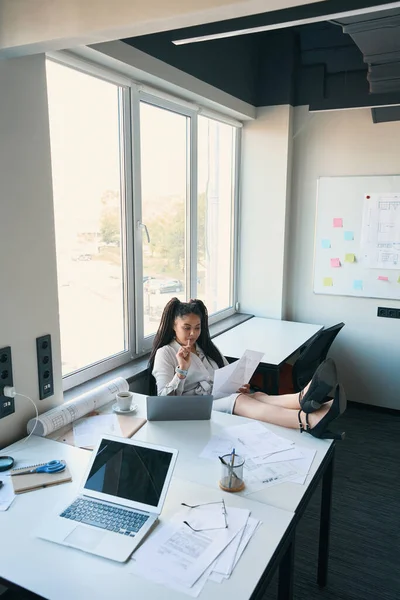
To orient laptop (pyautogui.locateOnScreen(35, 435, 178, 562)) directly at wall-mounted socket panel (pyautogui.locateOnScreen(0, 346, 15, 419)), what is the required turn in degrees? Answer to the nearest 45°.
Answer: approximately 90° to its right

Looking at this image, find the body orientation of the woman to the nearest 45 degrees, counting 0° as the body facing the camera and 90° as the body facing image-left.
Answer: approximately 315°

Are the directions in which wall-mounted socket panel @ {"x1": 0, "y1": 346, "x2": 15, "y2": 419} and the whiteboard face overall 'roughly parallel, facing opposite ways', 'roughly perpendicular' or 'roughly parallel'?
roughly perpendicular

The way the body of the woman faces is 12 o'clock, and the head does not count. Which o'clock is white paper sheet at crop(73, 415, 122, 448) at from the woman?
The white paper sheet is roughly at 3 o'clock from the woman.

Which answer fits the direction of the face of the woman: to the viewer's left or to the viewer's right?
to the viewer's right

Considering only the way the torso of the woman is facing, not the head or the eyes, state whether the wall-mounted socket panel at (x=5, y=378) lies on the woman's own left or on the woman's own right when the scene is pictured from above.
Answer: on the woman's own right

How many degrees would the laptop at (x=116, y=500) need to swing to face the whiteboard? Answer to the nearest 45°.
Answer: approximately 180°

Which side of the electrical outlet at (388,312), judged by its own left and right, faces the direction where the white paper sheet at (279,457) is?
front

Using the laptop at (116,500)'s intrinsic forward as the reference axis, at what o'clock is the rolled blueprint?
The rolled blueprint is roughly at 4 o'clock from the laptop.

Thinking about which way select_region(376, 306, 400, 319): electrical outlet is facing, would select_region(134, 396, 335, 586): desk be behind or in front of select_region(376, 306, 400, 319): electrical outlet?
in front

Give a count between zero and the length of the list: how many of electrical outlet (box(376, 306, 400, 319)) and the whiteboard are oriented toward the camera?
2

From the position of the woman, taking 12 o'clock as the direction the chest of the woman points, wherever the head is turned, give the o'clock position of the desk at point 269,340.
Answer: The desk is roughly at 8 o'clock from the woman.
